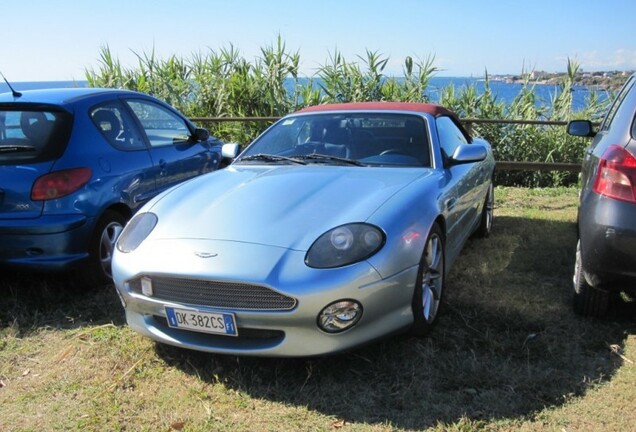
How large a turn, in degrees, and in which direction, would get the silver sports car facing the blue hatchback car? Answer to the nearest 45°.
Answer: approximately 90° to its right

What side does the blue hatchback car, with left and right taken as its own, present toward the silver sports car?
right

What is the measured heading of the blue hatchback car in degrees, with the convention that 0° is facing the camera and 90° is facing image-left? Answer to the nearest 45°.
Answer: approximately 225°

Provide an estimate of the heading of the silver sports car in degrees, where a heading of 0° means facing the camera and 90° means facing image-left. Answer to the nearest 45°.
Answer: approximately 45°

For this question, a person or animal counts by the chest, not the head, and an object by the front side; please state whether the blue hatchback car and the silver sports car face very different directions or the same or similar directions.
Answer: very different directions
